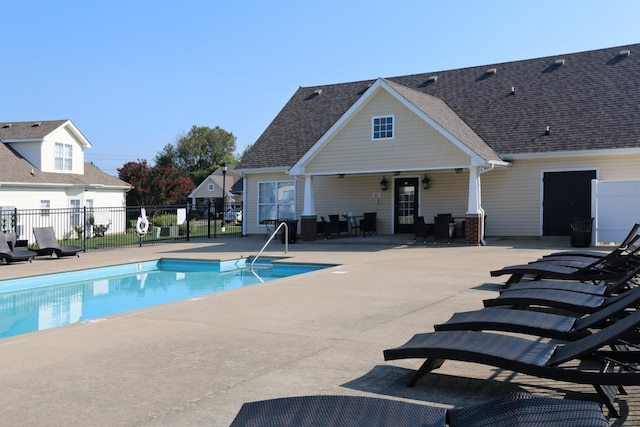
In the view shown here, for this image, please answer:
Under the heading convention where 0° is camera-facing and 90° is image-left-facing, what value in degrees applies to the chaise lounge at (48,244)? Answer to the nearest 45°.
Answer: approximately 315°

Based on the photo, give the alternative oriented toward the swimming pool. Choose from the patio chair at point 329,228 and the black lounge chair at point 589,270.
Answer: the black lounge chair

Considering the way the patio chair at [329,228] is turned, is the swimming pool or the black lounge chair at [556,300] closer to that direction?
the black lounge chair

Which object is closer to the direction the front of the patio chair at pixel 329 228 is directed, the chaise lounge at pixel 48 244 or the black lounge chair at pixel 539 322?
the black lounge chair

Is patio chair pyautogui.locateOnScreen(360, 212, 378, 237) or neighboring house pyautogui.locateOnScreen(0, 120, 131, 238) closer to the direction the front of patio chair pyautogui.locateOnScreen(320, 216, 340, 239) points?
the patio chair

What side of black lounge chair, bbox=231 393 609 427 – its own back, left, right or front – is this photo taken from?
left

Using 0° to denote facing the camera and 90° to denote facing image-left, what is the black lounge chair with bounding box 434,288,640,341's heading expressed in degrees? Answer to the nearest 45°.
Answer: approximately 90°

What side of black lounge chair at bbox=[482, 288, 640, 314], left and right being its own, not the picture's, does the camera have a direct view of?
left
